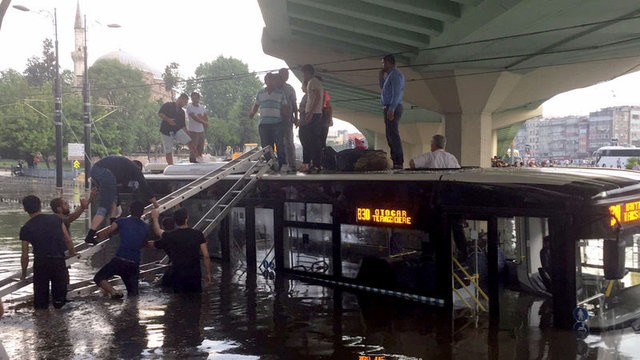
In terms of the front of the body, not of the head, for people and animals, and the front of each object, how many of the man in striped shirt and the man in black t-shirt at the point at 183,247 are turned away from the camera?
1

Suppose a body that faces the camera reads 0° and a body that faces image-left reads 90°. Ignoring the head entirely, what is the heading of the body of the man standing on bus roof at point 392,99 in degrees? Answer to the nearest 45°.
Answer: approximately 90°

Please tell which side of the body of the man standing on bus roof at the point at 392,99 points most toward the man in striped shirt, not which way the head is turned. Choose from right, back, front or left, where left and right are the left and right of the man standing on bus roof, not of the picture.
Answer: front

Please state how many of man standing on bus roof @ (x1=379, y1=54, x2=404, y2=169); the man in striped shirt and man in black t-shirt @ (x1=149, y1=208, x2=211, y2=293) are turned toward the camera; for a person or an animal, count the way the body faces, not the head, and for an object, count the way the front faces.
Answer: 1

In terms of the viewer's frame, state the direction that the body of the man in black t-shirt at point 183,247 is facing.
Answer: away from the camera

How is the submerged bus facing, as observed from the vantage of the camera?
facing the viewer and to the right of the viewer

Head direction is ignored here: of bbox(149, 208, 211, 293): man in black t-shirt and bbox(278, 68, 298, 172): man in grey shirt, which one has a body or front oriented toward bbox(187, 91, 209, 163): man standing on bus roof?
the man in black t-shirt

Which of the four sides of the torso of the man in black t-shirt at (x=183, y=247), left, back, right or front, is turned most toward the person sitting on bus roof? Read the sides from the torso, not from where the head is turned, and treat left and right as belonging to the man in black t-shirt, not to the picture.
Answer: right

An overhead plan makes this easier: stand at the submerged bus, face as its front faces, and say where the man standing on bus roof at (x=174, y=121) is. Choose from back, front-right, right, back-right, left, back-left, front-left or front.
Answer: back
